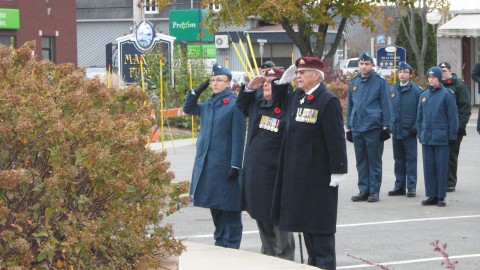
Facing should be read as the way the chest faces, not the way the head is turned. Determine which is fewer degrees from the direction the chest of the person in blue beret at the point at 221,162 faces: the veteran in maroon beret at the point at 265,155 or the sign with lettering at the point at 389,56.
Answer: the veteran in maroon beret

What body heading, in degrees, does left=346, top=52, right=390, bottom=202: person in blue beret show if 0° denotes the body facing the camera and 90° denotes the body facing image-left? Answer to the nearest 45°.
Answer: approximately 45°

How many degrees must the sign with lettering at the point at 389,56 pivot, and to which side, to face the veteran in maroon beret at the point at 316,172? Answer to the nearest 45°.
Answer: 0° — it already faces them

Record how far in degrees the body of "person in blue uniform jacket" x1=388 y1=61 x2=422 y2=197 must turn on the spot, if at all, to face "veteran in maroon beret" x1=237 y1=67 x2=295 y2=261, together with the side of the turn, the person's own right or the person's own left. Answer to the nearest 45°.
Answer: approximately 45° to the person's own left

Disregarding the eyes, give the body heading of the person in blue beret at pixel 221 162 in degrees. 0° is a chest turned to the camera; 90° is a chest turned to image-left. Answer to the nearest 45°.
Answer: approximately 45°

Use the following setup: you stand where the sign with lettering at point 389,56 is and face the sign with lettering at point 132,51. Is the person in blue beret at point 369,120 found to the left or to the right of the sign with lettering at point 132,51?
left

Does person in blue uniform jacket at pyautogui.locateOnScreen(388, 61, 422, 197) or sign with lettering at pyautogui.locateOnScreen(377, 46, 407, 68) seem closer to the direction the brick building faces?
the person in blue uniform jacket

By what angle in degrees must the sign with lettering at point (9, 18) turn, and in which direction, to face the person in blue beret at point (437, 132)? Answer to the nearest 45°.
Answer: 0° — it already faces them

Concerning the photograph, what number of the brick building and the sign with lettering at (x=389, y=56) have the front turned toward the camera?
2
